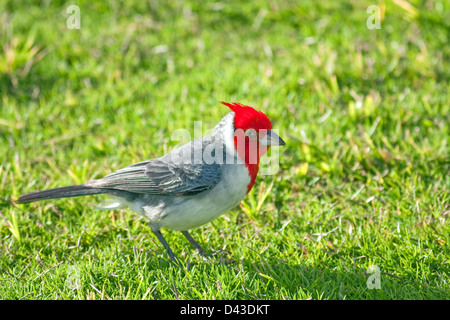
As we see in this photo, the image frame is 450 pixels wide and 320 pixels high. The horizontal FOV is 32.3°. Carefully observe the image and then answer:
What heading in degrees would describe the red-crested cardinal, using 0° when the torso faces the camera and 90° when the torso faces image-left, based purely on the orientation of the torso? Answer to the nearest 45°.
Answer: approximately 270°
